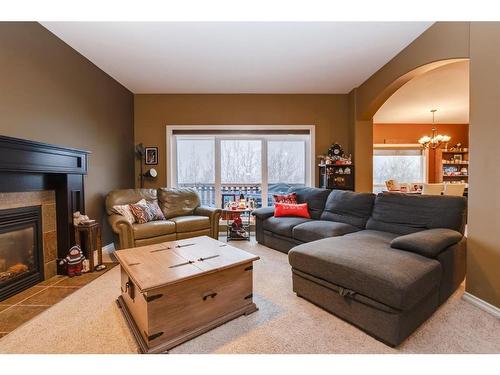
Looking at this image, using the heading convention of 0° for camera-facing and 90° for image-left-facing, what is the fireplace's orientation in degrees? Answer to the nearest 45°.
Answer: approximately 315°

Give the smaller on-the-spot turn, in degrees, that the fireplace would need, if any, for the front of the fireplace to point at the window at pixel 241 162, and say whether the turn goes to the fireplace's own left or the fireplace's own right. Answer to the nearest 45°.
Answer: approximately 45° to the fireplace's own left

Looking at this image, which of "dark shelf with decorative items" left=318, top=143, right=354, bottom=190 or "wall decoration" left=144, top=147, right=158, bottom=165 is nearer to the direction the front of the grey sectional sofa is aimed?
the wall decoration

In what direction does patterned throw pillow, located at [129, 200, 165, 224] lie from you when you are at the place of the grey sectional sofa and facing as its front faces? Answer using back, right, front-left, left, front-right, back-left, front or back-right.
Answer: front-right

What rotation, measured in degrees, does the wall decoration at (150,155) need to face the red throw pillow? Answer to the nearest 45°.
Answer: approximately 45° to its left

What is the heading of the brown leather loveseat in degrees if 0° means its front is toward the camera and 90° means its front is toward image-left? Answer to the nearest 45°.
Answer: approximately 315°

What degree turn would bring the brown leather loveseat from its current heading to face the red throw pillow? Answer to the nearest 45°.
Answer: approximately 45° to its left

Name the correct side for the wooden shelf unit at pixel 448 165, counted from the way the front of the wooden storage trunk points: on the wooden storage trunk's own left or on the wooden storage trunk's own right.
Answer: on the wooden storage trunk's own left
